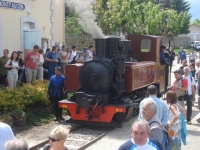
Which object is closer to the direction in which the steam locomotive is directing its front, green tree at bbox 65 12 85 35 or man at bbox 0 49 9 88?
the man

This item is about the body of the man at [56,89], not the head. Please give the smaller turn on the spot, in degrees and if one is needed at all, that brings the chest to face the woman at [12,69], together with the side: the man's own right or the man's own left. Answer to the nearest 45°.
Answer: approximately 135° to the man's own right

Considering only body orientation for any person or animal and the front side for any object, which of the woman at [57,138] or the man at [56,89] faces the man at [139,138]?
the man at [56,89]
